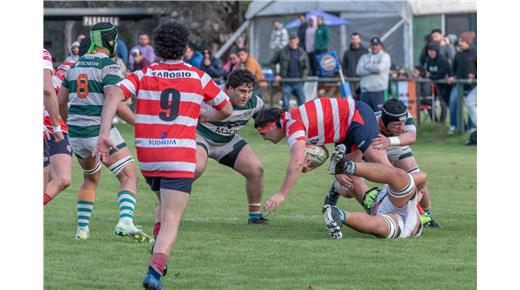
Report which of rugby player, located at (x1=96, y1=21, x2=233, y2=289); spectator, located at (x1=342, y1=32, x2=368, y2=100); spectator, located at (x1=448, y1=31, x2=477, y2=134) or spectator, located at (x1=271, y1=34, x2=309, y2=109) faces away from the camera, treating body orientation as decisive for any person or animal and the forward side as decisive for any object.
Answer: the rugby player

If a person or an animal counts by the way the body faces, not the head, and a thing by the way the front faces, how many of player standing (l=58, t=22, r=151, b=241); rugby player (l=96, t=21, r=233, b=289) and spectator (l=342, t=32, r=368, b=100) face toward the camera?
1

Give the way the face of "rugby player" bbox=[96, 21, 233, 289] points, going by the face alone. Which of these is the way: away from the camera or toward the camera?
away from the camera

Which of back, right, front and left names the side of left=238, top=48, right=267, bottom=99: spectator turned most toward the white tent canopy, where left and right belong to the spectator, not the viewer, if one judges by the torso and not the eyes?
back

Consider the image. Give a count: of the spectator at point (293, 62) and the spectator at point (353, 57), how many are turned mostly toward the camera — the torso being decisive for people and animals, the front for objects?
2

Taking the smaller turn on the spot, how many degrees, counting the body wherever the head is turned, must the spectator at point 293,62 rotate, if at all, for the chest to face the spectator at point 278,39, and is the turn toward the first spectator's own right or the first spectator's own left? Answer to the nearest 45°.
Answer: approximately 180°

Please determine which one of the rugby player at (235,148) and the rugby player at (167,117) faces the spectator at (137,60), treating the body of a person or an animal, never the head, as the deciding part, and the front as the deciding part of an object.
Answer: the rugby player at (167,117)

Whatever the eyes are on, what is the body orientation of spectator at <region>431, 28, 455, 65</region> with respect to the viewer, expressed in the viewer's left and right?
facing the viewer and to the left of the viewer

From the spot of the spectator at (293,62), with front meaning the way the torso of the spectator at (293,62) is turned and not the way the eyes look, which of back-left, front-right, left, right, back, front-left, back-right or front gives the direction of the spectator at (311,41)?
back

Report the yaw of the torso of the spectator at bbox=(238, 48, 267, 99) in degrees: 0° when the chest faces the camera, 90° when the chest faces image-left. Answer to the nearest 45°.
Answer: approximately 45°

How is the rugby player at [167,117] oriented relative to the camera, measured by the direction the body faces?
away from the camera

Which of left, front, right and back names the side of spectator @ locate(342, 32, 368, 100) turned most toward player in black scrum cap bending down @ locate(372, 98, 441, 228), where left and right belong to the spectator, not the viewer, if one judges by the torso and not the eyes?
front
